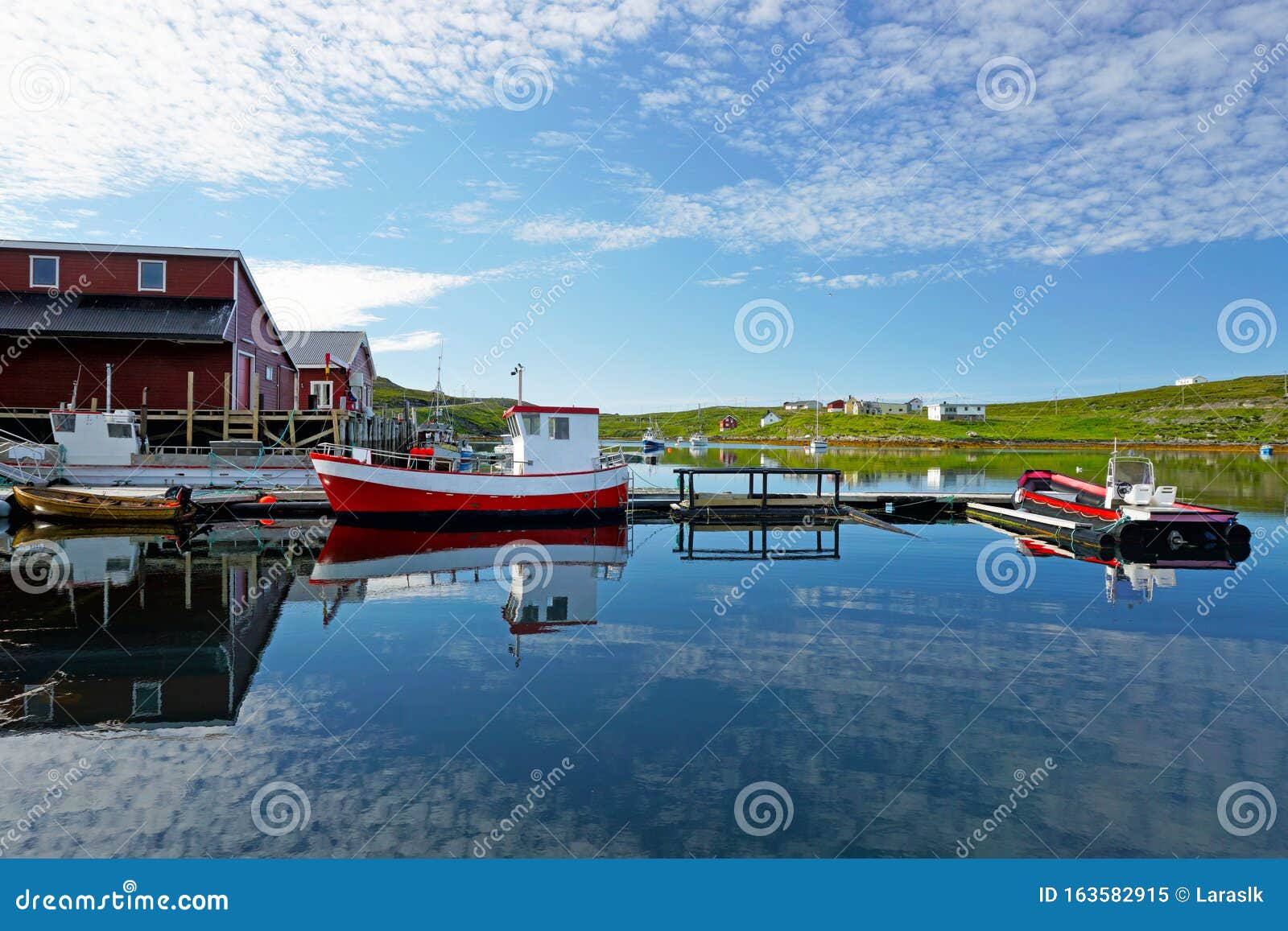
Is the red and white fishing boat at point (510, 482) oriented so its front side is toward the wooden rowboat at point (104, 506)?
yes

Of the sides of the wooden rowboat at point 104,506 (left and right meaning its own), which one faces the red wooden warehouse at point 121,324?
right

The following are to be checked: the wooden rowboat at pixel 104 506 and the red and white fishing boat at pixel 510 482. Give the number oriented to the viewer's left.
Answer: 2

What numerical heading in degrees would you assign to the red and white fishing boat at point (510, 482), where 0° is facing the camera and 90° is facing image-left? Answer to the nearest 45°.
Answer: approximately 90°

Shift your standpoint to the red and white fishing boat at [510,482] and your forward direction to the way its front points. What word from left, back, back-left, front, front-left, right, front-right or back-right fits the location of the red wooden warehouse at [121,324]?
front-right

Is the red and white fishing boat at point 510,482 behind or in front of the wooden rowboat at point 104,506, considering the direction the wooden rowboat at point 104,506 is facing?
behind

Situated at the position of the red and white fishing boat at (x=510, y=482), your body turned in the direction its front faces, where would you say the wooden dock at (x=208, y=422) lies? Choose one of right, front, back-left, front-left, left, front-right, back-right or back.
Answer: front-right

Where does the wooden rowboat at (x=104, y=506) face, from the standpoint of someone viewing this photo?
facing to the left of the viewer

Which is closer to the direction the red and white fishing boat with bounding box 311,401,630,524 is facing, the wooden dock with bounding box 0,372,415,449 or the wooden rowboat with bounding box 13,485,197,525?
the wooden rowboat
